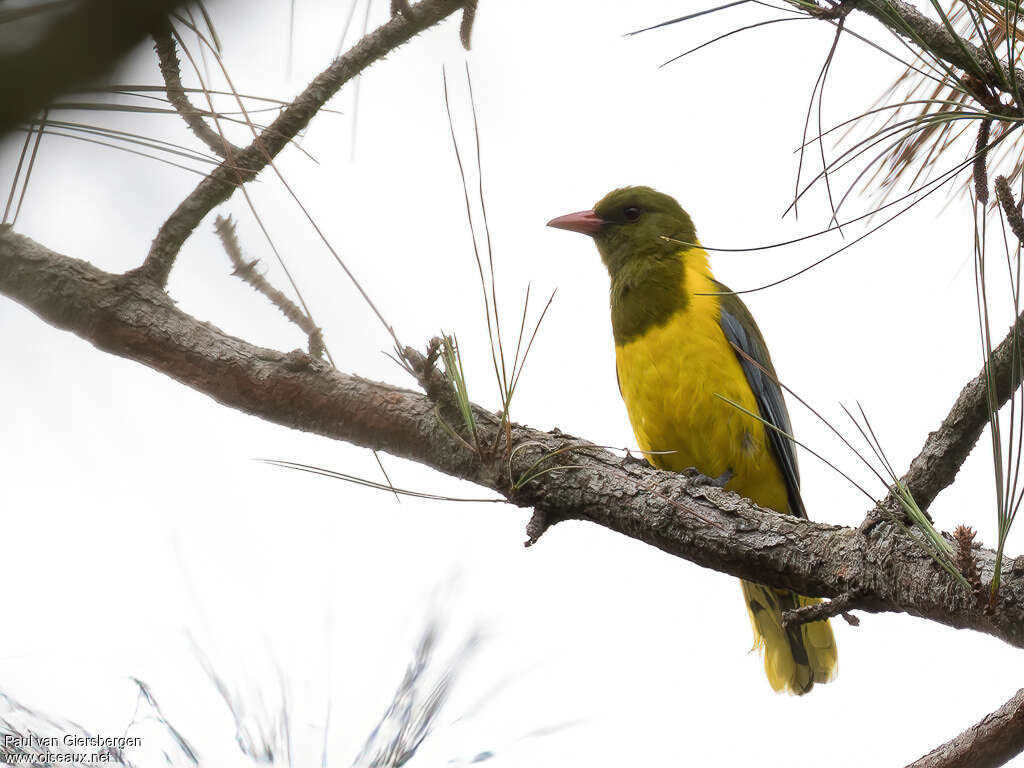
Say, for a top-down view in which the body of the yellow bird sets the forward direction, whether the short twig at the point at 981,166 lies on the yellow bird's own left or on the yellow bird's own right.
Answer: on the yellow bird's own left

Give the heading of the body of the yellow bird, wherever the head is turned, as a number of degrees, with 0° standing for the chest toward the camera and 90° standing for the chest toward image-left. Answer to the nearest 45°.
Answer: approximately 45°

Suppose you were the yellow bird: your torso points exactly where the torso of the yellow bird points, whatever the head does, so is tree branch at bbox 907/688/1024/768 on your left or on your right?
on your left
